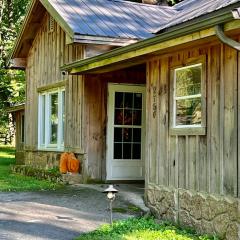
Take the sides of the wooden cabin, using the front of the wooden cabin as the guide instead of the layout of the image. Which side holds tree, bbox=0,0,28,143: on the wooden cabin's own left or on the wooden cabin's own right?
on the wooden cabin's own right

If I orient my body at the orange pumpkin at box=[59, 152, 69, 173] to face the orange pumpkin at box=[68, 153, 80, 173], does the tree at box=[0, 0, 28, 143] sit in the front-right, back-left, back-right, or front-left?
back-left

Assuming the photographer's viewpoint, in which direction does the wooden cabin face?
facing the viewer and to the left of the viewer

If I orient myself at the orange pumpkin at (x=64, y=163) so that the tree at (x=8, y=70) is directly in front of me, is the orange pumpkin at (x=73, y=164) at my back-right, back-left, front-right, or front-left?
back-right
